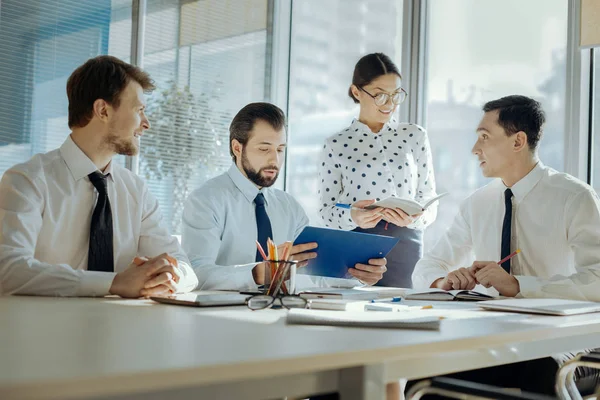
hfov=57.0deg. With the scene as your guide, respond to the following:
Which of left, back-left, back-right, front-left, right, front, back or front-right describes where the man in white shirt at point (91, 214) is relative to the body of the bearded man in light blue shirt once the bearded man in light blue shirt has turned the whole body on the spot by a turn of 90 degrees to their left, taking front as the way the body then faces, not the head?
back

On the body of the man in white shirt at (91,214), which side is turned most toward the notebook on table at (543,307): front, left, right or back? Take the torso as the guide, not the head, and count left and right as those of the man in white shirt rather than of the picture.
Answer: front

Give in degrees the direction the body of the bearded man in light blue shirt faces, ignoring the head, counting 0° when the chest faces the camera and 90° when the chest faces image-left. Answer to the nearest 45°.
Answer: approximately 315°

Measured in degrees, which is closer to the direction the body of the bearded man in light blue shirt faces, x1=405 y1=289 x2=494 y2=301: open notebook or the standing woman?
the open notebook

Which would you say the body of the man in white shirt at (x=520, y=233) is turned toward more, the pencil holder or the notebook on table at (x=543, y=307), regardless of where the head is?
the pencil holder

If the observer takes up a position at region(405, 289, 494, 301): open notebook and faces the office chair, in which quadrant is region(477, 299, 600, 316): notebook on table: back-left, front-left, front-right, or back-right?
front-left

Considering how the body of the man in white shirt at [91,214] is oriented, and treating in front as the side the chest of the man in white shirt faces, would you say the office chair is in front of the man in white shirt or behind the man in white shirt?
in front

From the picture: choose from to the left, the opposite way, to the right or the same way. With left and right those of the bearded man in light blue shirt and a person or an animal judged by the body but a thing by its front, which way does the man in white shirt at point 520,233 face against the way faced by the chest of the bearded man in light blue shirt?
to the right

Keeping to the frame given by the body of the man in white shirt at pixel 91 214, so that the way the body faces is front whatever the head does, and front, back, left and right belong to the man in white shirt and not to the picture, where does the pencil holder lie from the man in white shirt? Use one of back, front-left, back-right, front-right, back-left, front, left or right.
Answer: front

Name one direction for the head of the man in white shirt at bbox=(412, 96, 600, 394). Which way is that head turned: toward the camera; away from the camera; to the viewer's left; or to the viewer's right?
to the viewer's left

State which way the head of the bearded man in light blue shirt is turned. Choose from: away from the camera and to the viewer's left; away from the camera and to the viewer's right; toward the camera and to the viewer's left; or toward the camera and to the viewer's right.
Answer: toward the camera and to the viewer's right

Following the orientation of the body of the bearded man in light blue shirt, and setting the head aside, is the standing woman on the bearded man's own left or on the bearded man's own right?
on the bearded man's own left

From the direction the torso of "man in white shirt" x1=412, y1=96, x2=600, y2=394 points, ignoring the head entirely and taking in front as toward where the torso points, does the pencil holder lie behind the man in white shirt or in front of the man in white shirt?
in front

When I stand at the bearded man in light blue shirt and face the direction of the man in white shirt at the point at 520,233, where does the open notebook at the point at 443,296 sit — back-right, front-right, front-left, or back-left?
front-right

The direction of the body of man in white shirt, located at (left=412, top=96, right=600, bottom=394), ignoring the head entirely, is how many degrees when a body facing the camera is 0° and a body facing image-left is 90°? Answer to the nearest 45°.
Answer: approximately 45°

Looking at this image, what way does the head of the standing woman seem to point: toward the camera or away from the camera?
toward the camera
